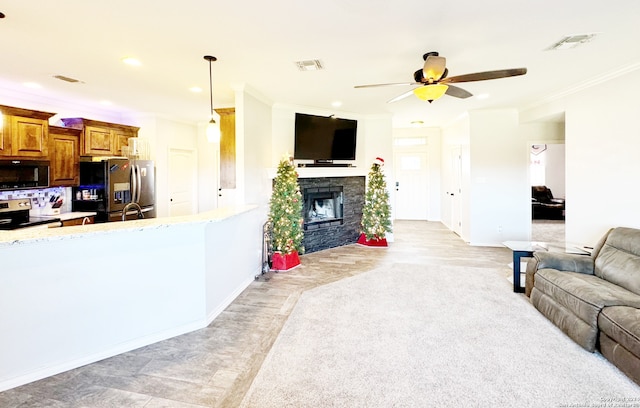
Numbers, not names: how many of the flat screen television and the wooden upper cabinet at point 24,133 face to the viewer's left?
0

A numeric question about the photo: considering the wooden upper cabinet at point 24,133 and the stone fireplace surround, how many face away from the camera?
0

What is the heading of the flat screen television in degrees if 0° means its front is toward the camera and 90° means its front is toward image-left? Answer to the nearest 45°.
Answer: approximately 315°

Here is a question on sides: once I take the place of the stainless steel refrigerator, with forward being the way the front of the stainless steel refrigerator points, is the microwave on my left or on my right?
on my right

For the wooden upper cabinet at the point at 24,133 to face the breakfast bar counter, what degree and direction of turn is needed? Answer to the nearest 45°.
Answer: approximately 45° to its right

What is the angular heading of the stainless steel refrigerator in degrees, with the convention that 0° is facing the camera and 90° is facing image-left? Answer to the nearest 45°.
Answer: approximately 315°

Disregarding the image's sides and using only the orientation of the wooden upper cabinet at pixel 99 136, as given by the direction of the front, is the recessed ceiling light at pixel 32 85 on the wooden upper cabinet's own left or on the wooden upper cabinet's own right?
on the wooden upper cabinet's own right

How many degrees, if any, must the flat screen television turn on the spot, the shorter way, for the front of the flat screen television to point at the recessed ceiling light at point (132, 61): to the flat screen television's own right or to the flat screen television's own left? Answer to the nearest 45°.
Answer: approximately 90° to the flat screen television's own right
